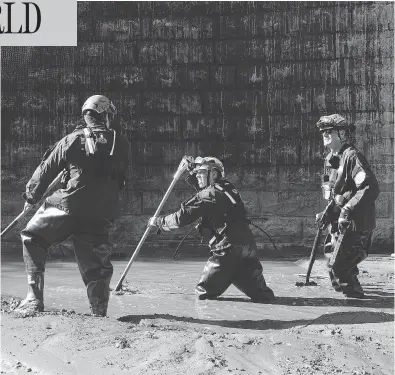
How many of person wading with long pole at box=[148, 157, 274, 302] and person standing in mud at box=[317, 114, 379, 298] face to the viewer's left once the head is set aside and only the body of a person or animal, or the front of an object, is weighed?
2

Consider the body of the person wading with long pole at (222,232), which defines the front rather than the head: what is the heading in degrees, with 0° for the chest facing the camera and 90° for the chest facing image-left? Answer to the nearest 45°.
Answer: approximately 90°

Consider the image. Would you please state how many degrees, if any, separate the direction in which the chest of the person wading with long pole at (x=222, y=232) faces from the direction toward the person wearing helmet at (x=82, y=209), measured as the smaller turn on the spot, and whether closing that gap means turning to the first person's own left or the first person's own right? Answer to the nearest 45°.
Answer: approximately 45° to the first person's own left

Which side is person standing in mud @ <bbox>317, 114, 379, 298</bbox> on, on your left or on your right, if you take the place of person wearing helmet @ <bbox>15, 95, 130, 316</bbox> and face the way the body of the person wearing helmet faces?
on your right

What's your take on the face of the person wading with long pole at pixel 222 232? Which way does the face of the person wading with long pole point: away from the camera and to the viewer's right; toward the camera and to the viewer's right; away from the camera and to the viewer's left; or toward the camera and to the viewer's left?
toward the camera and to the viewer's left

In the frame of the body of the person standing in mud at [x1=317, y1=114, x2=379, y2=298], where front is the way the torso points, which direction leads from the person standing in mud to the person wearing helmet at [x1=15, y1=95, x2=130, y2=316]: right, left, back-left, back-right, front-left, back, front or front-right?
front-left

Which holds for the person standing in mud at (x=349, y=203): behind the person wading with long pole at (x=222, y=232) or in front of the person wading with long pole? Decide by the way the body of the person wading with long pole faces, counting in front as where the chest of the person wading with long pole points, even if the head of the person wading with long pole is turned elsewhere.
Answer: behind

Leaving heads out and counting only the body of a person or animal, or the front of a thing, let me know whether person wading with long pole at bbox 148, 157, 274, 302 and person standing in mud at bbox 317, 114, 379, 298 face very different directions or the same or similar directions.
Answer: same or similar directions

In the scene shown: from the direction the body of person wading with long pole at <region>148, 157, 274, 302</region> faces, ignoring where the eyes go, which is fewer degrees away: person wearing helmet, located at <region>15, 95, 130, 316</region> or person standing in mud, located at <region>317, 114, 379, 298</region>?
the person wearing helmet

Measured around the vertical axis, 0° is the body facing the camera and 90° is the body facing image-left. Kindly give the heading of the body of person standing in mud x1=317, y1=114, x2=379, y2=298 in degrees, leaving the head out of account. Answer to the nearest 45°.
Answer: approximately 90°

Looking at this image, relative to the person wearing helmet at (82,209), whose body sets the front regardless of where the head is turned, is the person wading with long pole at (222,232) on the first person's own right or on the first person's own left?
on the first person's own right
